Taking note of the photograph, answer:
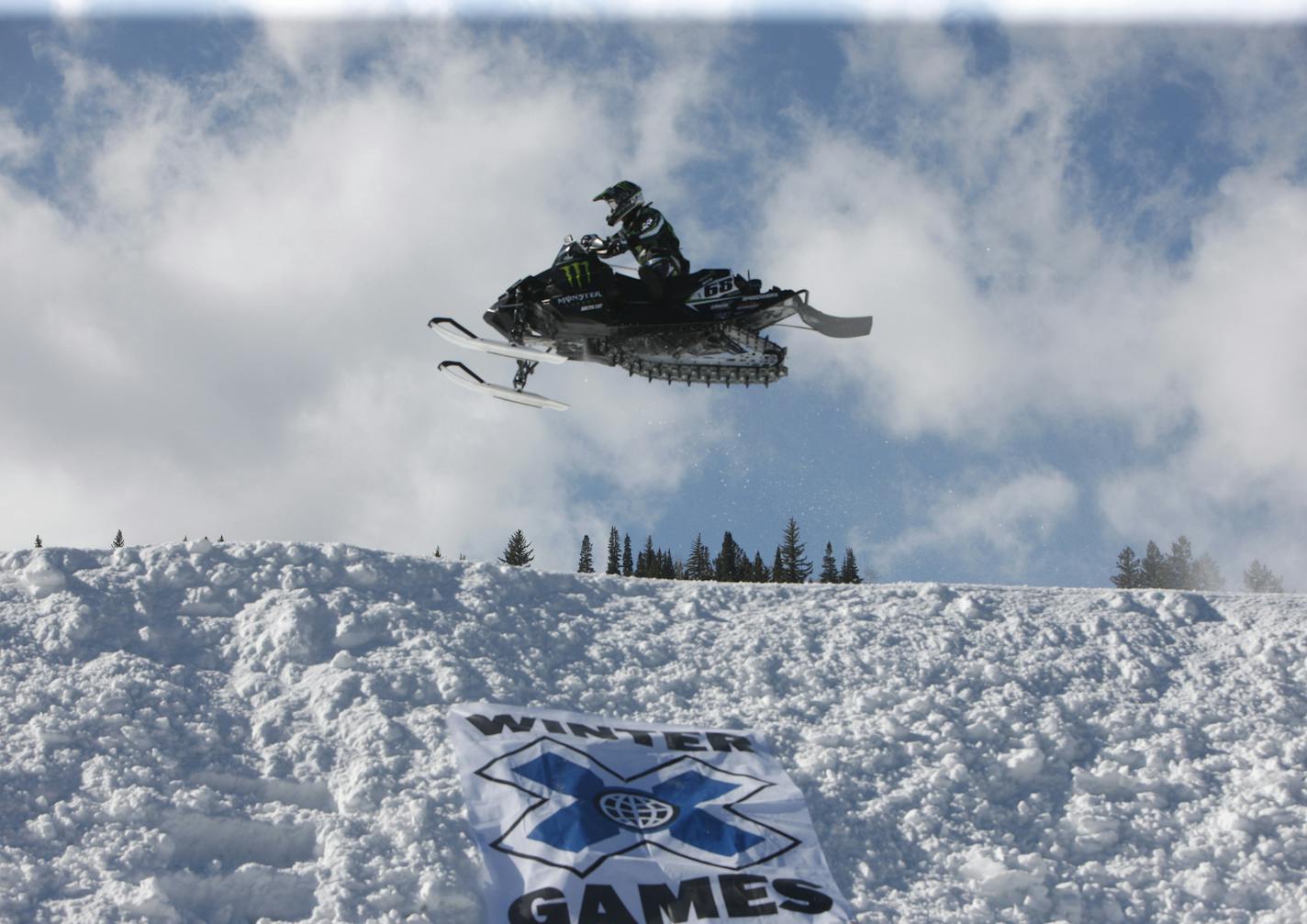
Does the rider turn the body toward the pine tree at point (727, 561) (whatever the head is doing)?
no

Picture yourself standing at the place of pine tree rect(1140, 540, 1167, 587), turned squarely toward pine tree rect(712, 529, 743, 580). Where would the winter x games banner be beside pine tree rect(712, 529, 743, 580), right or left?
left

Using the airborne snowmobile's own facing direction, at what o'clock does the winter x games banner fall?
The winter x games banner is roughly at 9 o'clock from the airborne snowmobile.

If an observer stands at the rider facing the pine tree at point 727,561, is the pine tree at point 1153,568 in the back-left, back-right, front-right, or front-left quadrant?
front-right

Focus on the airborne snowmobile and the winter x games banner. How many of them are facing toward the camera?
1

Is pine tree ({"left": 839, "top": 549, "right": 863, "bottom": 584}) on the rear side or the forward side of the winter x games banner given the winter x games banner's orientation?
on the rear side

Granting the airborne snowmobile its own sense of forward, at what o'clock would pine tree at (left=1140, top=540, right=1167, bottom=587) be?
The pine tree is roughly at 4 o'clock from the airborne snowmobile.

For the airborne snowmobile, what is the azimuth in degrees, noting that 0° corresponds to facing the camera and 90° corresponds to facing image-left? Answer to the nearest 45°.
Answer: approximately 90°

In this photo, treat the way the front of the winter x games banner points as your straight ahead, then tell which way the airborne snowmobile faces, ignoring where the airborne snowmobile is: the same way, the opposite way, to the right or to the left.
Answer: to the right

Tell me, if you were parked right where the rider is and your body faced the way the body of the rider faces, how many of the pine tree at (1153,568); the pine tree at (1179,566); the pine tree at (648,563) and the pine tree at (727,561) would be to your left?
0

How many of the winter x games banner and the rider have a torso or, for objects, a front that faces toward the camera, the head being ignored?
1

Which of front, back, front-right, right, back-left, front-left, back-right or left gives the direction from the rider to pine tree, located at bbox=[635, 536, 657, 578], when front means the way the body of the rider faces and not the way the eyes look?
right

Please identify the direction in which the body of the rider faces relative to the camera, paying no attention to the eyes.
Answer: to the viewer's left

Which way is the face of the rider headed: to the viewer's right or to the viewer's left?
to the viewer's left

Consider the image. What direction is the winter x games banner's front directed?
toward the camera

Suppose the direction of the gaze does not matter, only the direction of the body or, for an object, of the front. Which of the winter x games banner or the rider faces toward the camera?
the winter x games banner
